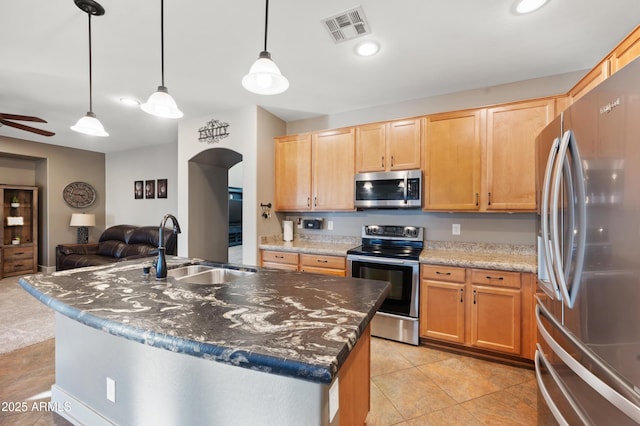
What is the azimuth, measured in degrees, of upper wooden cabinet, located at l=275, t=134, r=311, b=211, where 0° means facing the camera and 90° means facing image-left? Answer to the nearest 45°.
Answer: approximately 45°

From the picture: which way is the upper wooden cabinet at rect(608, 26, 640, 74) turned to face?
to the viewer's left

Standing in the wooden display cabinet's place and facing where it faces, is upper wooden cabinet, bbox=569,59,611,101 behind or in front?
in front

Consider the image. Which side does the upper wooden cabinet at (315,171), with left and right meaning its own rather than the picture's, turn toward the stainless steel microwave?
left

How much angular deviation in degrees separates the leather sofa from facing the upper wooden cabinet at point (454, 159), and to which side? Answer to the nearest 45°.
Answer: approximately 90° to its left

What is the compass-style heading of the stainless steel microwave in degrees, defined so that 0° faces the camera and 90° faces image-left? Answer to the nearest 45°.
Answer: approximately 0°

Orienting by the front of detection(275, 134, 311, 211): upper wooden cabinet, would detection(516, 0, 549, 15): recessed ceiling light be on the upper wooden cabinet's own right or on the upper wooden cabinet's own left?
on the upper wooden cabinet's own left

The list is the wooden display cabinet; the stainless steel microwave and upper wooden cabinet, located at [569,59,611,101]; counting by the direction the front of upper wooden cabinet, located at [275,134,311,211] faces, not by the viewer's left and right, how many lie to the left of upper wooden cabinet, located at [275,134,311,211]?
2

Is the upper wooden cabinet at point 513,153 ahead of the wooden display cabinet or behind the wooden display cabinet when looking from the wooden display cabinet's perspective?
ahead

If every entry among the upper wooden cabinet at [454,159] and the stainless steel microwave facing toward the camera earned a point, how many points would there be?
2

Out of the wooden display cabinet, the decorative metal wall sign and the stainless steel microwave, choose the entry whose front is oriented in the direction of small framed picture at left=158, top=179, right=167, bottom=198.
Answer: the wooden display cabinet
